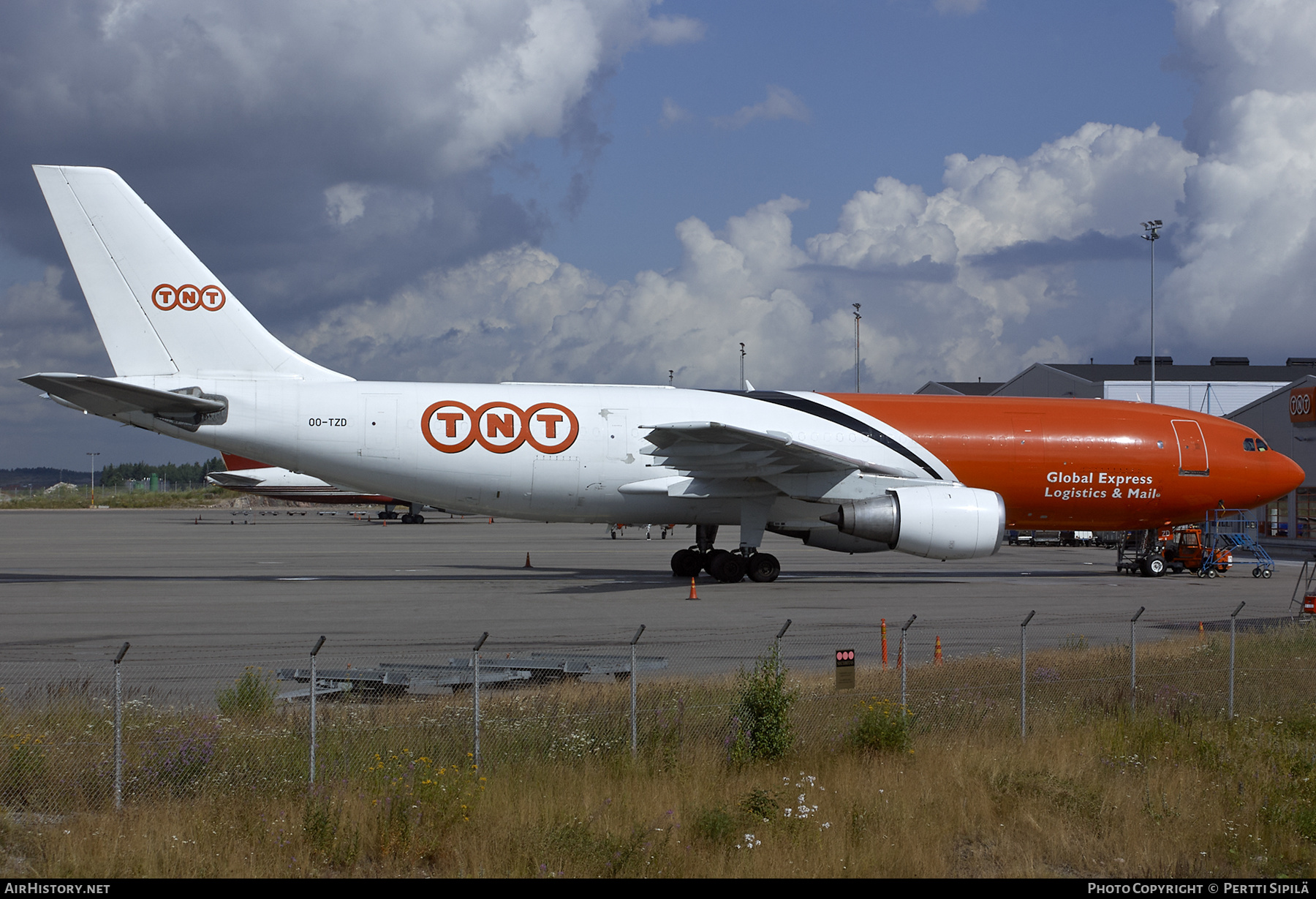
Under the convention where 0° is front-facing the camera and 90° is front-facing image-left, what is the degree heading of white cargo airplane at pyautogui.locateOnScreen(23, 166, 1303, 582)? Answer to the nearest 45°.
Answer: approximately 270°

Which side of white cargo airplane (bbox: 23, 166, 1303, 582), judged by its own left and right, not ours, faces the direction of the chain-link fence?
right

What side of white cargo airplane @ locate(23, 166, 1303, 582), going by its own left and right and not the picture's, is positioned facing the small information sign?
right

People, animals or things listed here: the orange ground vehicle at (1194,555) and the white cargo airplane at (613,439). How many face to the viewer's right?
2

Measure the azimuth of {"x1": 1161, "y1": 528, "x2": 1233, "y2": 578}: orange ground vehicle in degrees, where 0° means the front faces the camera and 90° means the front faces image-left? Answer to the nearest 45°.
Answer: approximately 270°

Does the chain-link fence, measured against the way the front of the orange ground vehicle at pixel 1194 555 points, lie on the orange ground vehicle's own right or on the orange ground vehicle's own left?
on the orange ground vehicle's own right
